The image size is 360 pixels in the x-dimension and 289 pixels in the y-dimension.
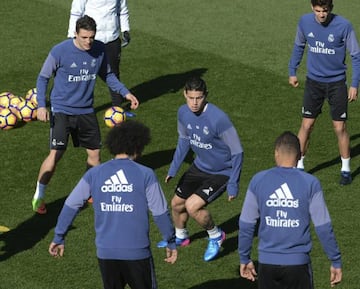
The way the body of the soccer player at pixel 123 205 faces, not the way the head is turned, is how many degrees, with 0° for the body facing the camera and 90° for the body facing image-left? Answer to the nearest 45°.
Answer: approximately 180°

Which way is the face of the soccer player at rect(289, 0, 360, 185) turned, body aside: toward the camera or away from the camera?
toward the camera

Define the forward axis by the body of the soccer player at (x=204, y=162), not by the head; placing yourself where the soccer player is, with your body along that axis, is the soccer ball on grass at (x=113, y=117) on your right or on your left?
on your right

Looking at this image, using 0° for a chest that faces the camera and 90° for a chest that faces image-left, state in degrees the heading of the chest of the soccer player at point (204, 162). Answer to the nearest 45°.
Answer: approximately 45°

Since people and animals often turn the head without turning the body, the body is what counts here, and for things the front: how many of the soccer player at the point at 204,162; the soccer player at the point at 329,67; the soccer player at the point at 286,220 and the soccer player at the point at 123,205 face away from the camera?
2

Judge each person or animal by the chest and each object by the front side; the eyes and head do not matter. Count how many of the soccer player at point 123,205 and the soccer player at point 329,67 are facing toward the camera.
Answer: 1

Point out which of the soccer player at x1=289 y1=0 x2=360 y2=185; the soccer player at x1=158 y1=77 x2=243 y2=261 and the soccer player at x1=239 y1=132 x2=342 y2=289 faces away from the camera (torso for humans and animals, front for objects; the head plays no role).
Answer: the soccer player at x1=239 y1=132 x2=342 y2=289

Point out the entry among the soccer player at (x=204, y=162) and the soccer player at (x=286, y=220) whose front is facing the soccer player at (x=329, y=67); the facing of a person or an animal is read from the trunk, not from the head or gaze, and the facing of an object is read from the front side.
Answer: the soccer player at (x=286, y=220)

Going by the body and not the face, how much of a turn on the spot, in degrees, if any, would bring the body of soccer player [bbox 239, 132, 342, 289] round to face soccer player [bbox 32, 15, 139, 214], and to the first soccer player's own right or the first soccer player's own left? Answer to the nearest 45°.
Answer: approximately 45° to the first soccer player's own left

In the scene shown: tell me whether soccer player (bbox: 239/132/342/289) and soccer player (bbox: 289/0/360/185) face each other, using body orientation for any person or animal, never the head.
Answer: yes

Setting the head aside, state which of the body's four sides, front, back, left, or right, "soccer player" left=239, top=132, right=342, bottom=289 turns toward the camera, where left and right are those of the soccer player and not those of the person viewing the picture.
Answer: back

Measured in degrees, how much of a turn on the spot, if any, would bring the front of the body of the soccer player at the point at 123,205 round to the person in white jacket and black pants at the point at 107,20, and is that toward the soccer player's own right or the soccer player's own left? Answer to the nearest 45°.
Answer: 0° — they already face them

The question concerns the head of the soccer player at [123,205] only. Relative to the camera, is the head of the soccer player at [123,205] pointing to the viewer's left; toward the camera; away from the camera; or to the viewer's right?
away from the camera

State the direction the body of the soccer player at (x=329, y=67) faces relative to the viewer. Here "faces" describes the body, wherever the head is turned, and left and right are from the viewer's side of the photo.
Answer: facing the viewer

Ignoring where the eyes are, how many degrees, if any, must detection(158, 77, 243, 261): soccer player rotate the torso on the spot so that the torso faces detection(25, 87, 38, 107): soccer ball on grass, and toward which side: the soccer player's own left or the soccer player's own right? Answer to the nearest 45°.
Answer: approximately 90° to the soccer player's own right

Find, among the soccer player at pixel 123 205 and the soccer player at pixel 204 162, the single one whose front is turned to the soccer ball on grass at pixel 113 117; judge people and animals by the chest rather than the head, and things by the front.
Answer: the soccer player at pixel 123 205

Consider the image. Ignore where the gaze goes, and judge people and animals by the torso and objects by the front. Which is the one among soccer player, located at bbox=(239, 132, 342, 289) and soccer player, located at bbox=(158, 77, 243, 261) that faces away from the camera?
soccer player, located at bbox=(239, 132, 342, 289)

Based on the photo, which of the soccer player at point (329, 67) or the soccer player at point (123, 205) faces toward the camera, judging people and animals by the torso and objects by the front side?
the soccer player at point (329, 67)
